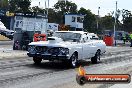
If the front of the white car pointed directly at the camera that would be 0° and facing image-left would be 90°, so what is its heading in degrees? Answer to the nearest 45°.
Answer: approximately 45°
